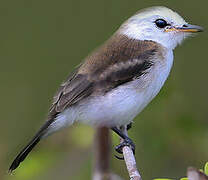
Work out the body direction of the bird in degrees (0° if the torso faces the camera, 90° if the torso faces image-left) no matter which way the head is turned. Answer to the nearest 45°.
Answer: approximately 270°
